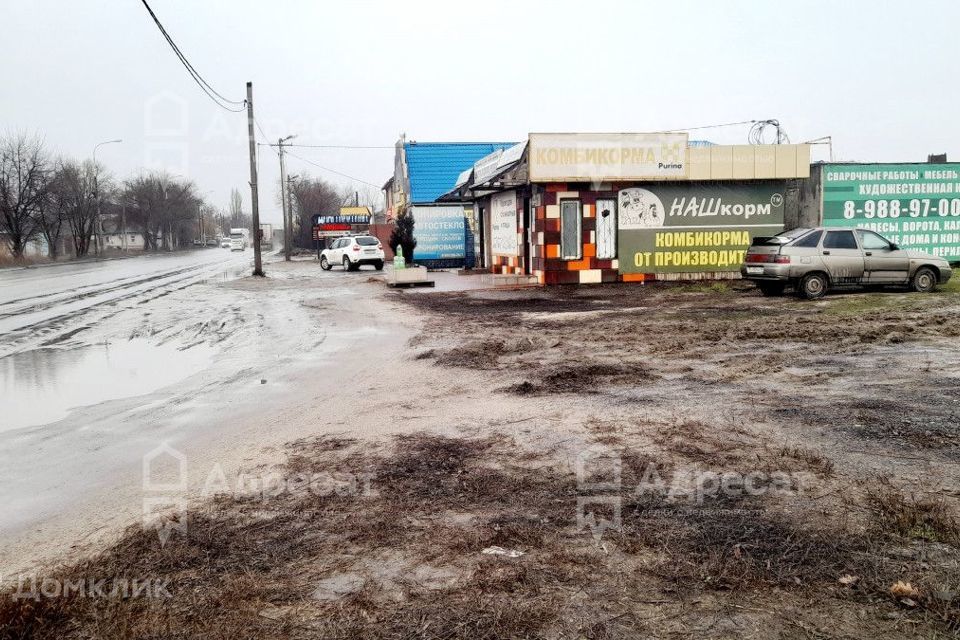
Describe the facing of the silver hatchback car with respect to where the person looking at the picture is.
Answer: facing away from the viewer and to the right of the viewer

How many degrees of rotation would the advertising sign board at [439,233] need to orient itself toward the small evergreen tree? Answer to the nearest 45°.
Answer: approximately 45° to its right

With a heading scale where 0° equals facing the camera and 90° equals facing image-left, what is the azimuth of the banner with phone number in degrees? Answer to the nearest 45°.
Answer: approximately 0°

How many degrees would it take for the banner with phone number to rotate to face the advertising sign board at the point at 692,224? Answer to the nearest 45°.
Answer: approximately 45° to its right

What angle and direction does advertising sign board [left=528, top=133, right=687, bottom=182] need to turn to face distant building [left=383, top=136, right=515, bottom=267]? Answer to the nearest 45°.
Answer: approximately 135° to its right

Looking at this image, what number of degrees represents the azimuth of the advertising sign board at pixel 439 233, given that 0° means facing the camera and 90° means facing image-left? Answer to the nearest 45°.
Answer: approximately 0°

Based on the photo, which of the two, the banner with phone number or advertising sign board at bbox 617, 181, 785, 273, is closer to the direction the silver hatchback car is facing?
the banner with phone number

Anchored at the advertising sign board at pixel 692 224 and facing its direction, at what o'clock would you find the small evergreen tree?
The small evergreen tree is roughly at 4 o'clock from the advertising sign board.
